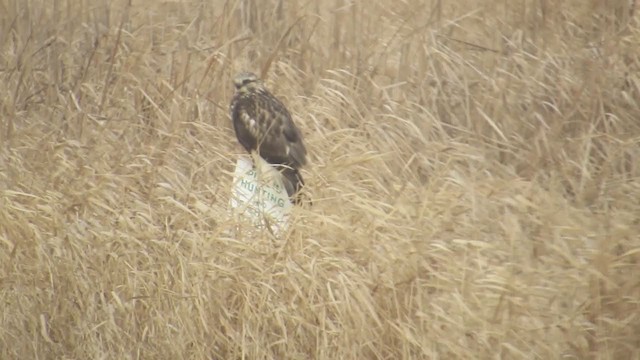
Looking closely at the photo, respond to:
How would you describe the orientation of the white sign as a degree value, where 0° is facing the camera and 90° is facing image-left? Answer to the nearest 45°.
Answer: approximately 0°

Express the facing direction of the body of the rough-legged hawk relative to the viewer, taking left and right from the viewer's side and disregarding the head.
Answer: facing away from the viewer and to the left of the viewer
